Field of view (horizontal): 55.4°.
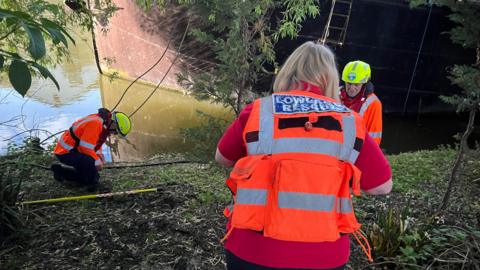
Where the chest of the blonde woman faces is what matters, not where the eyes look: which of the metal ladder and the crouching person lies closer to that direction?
the metal ladder

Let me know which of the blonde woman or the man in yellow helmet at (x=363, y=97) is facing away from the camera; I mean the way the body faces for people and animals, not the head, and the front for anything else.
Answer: the blonde woman

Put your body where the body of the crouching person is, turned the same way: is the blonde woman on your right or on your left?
on your right

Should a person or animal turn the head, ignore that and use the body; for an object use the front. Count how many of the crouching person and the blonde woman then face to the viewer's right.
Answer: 1

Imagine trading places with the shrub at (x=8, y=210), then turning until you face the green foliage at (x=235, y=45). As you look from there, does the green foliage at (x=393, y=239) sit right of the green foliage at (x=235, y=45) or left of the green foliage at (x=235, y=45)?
right

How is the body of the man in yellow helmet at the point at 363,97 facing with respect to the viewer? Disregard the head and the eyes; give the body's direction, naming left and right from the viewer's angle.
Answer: facing the viewer and to the left of the viewer

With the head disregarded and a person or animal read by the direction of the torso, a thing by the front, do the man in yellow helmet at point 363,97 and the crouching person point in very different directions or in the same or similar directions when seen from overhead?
very different directions

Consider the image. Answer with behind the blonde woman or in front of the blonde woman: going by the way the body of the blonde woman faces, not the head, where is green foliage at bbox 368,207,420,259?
in front

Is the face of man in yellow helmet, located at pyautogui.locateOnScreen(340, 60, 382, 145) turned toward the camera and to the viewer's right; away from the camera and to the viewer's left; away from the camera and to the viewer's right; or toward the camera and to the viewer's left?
toward the camera and to the viewer's left

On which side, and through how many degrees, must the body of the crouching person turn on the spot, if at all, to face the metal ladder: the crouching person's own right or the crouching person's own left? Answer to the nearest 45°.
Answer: approximately 45° to the crouching person's own left

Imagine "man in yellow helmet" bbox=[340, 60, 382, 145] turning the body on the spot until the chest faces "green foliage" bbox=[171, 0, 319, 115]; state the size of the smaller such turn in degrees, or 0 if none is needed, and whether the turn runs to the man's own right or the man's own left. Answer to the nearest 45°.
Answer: approximately 45° to the man's own right

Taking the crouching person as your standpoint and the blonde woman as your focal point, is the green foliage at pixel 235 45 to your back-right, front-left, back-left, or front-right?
front-left

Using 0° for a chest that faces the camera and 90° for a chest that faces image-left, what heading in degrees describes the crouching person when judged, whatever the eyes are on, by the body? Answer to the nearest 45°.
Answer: approximately 270°

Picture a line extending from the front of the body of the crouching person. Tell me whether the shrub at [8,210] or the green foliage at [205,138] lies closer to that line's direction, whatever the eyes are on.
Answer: the green foliage

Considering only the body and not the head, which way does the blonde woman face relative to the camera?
away from the camera

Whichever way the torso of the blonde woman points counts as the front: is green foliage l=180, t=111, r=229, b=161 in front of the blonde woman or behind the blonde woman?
in front

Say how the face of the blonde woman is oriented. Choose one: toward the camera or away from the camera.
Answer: away from the camera
